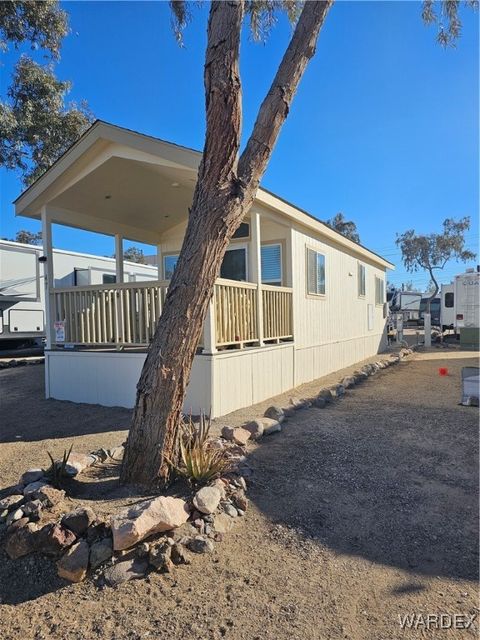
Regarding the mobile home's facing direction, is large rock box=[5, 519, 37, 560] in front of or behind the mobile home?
in front

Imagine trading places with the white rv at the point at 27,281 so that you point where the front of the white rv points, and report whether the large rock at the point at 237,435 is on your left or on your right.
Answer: on your left

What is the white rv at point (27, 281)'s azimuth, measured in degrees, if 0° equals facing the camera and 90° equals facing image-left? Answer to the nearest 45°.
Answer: approximately 45°

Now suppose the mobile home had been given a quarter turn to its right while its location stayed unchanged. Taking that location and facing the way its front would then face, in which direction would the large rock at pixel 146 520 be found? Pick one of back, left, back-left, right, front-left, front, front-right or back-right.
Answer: back-left

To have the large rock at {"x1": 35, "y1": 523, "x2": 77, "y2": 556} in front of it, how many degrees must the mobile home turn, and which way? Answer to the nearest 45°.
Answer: approximately 45° to its left

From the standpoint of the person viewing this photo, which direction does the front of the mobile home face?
facing the viewer and to the left of the viewer

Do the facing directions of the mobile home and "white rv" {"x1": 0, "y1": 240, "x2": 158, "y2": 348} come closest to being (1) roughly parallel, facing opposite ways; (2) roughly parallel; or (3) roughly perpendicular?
roughly parallel

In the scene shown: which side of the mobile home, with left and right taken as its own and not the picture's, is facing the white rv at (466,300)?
back

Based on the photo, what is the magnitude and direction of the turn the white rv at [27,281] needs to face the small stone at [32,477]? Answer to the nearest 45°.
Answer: approximately 45° to its left

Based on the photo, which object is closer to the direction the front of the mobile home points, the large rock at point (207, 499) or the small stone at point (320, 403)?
the large rock

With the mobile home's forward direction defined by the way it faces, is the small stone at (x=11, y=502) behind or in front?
in front

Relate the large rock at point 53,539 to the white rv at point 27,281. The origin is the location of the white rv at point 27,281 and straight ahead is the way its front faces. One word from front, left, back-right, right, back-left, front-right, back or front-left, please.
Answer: front-left

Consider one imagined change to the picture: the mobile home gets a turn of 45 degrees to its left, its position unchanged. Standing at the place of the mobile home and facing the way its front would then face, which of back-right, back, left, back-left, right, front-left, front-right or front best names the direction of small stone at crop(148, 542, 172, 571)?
front

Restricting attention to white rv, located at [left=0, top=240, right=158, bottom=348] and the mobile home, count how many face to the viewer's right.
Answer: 0
